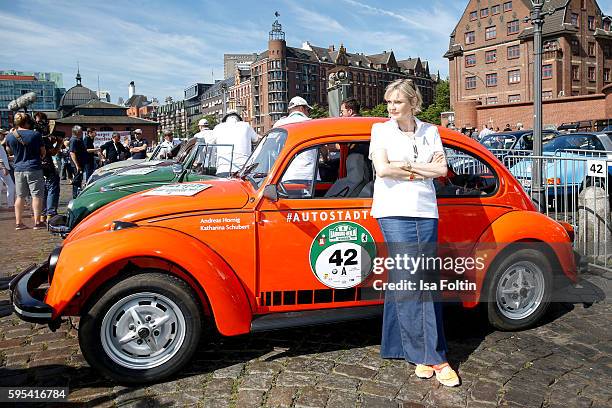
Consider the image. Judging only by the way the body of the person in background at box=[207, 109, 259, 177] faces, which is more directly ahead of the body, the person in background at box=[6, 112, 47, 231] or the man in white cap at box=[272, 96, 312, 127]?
the person in background

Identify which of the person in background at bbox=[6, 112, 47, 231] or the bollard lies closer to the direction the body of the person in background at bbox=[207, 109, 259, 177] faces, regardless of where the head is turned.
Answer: the person in background

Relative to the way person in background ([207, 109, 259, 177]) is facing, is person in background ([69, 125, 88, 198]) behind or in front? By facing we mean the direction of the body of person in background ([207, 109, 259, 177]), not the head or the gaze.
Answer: in front
